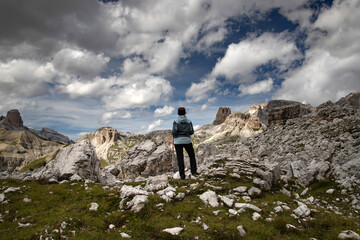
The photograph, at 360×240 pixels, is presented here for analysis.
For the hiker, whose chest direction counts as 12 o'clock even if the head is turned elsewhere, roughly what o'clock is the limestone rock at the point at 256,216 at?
The limestone rock is roughly at 5 o'clock from the hiker.

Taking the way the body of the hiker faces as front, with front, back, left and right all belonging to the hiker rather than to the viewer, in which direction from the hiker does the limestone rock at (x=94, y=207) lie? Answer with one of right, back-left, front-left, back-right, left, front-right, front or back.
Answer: back-left

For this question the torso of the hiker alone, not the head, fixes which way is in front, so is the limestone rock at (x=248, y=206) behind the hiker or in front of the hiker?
behind

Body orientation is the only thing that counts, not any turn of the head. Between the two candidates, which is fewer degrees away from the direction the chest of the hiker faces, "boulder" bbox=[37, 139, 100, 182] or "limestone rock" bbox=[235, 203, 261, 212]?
the boulder

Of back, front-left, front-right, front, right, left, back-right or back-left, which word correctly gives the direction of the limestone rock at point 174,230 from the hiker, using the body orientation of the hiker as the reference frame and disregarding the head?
back

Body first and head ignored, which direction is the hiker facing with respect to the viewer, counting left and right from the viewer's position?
facing away from the viewer

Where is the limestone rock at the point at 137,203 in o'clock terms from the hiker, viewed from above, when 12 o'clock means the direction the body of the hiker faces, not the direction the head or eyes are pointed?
The limestone rock is roughly at 7 o'clock from the hiker.
